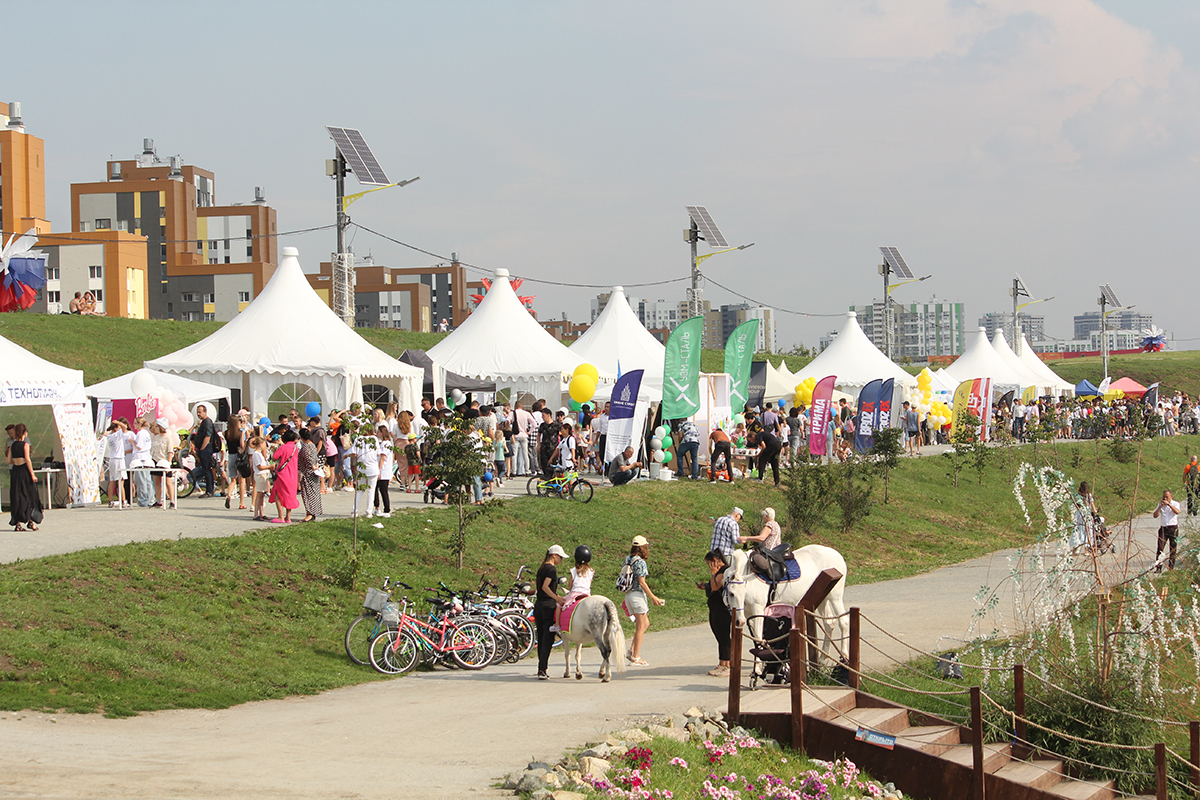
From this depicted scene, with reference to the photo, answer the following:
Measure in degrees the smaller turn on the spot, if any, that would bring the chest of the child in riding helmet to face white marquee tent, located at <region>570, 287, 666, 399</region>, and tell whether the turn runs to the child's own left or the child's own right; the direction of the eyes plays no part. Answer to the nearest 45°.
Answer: approximately 45° to the child's own right

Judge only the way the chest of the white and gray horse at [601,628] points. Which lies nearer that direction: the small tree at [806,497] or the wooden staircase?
the small tree

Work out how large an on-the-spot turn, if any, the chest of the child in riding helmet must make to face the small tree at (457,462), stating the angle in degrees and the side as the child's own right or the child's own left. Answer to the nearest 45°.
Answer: approximately 45° to the child's own right

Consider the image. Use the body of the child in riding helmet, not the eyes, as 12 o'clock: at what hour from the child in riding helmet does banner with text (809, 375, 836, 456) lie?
The banner with text is roughly at 2 o'clock from the child in riding helmet.

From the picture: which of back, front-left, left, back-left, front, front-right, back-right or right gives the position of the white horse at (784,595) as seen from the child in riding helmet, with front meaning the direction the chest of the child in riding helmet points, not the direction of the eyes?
back-right

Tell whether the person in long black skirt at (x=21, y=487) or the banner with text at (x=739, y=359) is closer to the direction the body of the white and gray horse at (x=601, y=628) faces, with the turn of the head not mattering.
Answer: the person in long black skirt

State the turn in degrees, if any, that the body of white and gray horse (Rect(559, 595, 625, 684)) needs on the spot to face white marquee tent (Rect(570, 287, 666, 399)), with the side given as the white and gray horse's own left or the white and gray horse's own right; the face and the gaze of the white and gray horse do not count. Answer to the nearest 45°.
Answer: approximately 45° to the white and gray horse's own right

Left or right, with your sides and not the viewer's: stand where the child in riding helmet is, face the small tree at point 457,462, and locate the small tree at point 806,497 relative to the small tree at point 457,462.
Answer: right

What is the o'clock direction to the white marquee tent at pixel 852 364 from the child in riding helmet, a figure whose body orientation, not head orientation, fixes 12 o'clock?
The white marquee tent is roughly at 2 o'clock from the child in riding helmet.
